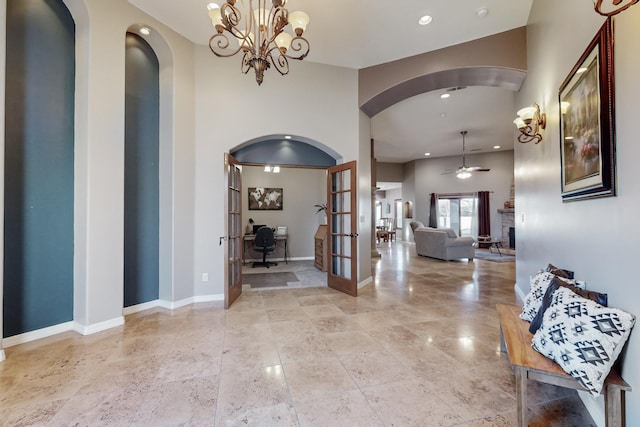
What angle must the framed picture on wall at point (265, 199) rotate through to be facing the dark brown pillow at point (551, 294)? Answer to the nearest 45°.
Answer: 0° — it already faces it

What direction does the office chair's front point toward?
away from the camera

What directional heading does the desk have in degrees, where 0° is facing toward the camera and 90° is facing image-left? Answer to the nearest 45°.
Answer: approximately 0°

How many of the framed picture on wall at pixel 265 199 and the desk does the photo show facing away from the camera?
0

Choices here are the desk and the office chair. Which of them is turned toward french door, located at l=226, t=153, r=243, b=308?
the desk

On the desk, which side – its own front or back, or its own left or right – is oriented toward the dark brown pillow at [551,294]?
front

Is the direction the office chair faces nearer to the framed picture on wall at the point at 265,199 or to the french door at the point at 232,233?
the framed picture on wall

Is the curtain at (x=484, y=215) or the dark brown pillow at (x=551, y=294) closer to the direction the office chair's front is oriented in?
the curtain

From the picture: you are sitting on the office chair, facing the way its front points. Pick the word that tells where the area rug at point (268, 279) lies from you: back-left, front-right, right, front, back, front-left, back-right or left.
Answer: back

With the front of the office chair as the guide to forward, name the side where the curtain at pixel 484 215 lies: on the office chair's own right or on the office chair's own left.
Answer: on the office chair's own right

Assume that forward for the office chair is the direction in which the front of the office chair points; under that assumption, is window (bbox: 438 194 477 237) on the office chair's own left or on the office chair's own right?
on the office chair's own right

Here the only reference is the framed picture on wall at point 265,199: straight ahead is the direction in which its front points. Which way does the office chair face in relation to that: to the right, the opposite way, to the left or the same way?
the opposite way

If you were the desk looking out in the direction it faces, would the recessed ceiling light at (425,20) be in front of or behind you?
in front

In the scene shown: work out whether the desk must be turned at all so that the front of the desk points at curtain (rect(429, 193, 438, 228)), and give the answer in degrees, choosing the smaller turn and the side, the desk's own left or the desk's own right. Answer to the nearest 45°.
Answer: approximately 90° to the desk's own left

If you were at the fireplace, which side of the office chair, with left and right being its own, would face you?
right

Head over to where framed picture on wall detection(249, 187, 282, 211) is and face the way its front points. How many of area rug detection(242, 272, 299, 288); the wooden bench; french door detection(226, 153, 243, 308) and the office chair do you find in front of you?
4
